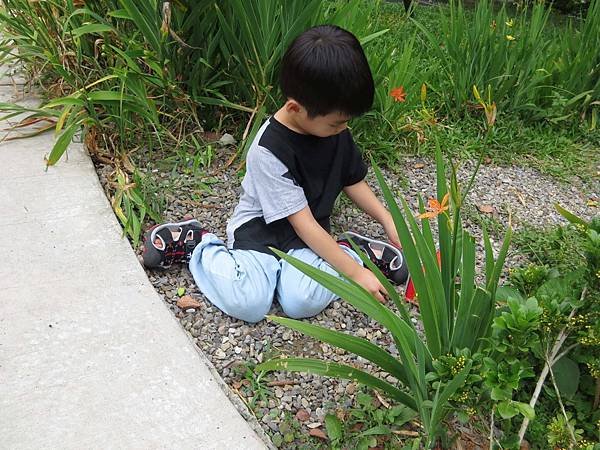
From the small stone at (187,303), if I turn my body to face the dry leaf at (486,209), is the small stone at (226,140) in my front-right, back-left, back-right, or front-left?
front-left

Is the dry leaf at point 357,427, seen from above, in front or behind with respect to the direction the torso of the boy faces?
in front

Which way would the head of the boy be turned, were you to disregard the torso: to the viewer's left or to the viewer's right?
to the viewer's right

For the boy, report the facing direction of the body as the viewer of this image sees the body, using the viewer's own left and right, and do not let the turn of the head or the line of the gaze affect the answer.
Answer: facing the viewer and to the right of the viewer

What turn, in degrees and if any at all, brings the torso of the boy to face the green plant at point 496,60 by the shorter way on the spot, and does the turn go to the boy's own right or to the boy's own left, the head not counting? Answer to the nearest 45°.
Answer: approximately 90° to the boy's own left
